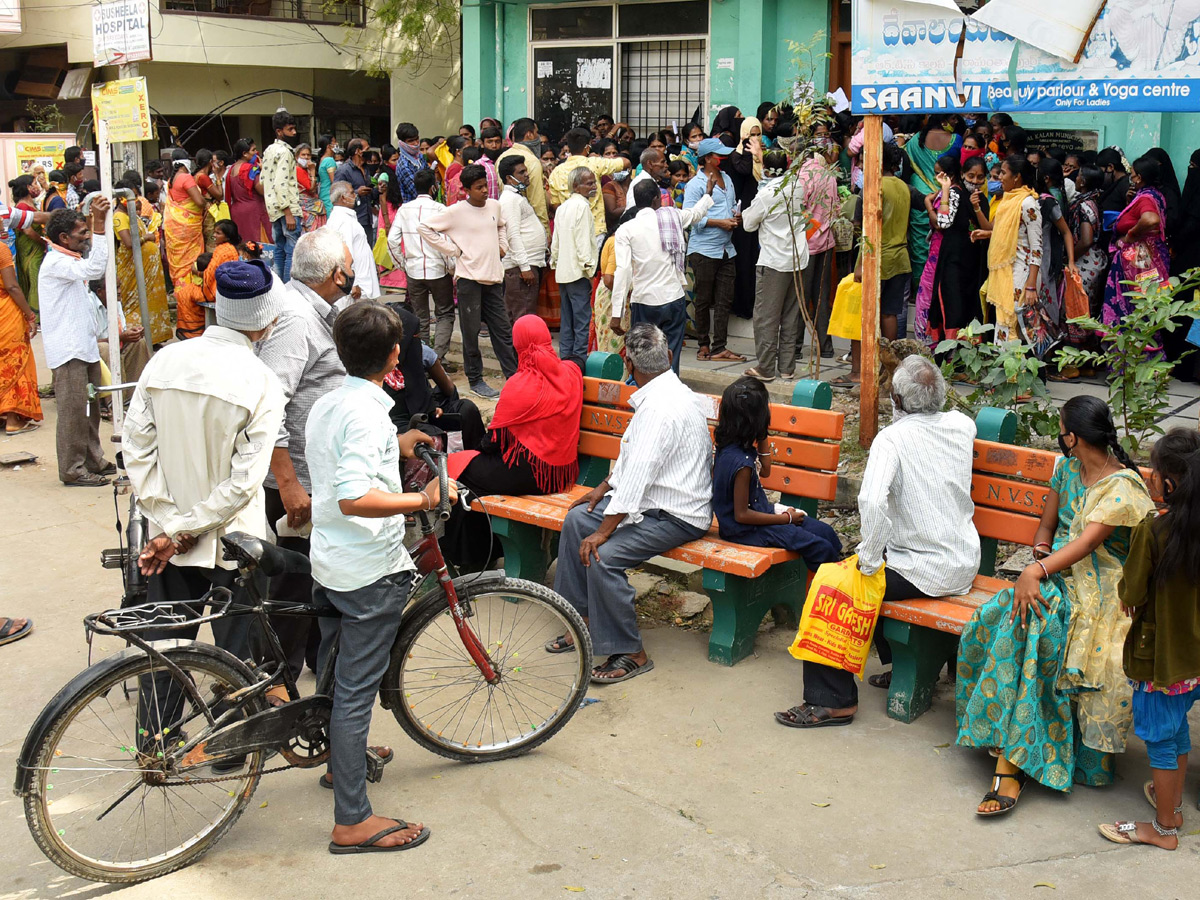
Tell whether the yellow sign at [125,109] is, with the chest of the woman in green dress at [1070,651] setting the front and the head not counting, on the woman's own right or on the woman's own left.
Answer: on the woman's own right

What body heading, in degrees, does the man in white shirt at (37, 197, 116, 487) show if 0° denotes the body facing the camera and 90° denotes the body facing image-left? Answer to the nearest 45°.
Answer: approximately 270°

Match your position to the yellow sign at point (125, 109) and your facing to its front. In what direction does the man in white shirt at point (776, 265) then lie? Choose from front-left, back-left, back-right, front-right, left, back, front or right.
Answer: left

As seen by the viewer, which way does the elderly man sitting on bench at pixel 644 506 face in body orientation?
to the viewer's left

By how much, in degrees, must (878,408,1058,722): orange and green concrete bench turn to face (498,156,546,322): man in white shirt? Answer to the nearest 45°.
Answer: approximately 90° to its right

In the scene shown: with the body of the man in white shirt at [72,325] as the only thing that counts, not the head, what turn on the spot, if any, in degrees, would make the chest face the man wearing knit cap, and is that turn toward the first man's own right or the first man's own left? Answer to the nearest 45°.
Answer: approximately 90° to the first man's own right

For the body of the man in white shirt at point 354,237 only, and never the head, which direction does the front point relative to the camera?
to the viewer's right

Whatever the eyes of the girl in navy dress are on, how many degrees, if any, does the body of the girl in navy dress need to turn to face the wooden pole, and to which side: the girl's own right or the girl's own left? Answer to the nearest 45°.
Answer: approximately 90° to the girl's own left

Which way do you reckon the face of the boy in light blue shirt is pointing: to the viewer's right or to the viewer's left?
to the viewer's right

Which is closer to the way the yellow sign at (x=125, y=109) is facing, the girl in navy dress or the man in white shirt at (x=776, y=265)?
the girl in navy dress

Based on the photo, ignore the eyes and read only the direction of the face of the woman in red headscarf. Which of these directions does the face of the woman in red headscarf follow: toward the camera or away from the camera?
away from the camera
